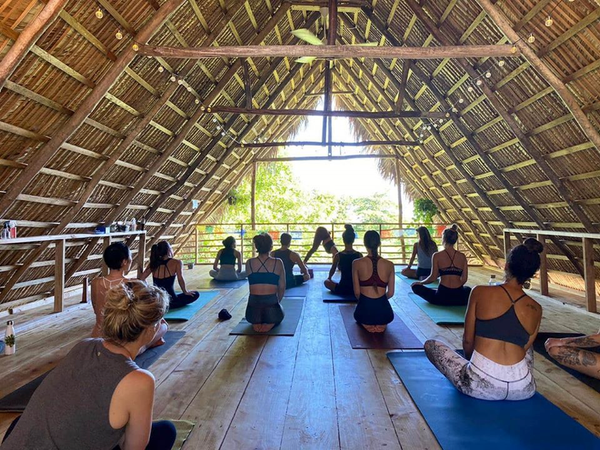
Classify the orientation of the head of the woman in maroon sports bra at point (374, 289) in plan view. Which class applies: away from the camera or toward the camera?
away from the camera

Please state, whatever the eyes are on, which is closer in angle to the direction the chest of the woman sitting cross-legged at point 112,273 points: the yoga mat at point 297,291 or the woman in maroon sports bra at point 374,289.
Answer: the yoga mat

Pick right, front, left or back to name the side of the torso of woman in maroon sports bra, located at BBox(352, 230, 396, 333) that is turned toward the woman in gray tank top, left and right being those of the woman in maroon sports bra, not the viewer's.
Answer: back

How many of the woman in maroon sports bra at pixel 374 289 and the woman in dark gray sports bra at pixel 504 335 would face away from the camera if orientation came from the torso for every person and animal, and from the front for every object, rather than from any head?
2

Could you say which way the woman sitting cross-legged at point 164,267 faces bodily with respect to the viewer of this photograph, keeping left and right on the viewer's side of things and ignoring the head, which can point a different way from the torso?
facing away from the viewer and to the right of the viewer

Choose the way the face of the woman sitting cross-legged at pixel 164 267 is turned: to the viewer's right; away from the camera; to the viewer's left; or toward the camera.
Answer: away from the camera

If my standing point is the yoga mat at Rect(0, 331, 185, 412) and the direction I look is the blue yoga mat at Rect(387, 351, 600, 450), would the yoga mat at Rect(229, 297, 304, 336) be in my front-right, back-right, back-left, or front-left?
front-left

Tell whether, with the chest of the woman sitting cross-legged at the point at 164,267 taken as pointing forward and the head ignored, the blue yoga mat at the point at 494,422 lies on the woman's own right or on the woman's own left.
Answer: on the woman's own right

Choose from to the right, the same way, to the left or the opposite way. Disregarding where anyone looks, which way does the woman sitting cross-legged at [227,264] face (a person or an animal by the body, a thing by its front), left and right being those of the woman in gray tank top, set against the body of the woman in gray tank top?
the same way

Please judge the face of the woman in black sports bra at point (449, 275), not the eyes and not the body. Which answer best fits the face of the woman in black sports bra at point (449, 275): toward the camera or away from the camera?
away from the camera

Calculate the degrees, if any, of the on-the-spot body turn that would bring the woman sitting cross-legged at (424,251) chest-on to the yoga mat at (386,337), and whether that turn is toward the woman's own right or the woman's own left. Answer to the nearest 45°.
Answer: approximately 135° to the woman's own left

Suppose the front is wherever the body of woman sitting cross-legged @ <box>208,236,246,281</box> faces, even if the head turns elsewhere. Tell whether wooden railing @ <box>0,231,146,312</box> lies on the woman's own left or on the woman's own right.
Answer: on the woman's own left

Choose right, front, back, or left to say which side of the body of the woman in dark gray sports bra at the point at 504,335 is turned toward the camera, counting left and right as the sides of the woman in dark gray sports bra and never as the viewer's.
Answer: back

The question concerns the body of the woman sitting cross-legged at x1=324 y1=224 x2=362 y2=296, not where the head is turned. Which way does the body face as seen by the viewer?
away from the camera

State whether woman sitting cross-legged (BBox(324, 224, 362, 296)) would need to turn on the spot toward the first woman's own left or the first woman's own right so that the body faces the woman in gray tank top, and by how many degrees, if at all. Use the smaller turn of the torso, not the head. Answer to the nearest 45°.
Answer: approximately 180°

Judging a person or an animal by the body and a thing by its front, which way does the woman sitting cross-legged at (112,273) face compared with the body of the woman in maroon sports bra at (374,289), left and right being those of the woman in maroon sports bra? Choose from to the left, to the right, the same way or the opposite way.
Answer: the same way

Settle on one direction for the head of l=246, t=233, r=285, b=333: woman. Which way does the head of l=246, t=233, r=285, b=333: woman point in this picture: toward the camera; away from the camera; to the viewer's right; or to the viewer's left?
away from the camera

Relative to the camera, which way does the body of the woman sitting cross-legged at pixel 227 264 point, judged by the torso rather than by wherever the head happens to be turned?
away from the camera

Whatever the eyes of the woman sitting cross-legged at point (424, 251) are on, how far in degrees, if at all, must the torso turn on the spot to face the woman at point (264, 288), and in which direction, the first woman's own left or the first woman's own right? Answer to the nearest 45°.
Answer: approximately 90° to the first woman's own left
